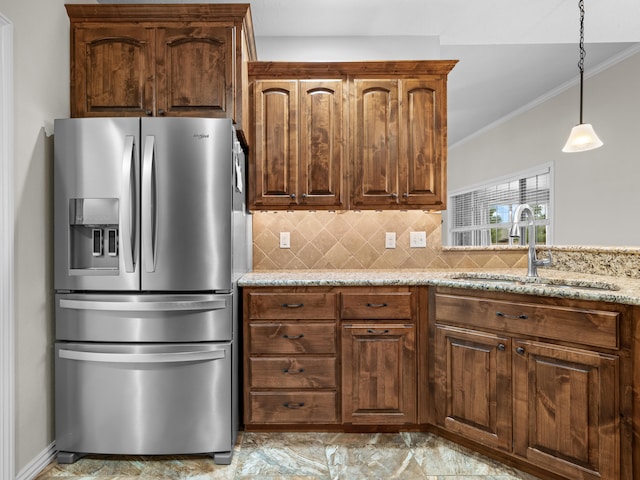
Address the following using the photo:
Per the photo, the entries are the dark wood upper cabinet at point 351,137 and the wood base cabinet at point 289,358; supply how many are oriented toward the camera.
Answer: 2

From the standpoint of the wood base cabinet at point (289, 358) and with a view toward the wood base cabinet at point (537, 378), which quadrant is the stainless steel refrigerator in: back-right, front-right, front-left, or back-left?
back-right

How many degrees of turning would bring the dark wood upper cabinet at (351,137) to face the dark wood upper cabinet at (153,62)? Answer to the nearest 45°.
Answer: approximately 45° to its right

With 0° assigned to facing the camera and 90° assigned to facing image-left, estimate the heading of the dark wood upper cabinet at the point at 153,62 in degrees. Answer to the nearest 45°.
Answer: approximately 0°

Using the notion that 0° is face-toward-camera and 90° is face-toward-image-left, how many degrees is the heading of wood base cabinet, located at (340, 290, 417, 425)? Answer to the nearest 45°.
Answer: approximately 0°
